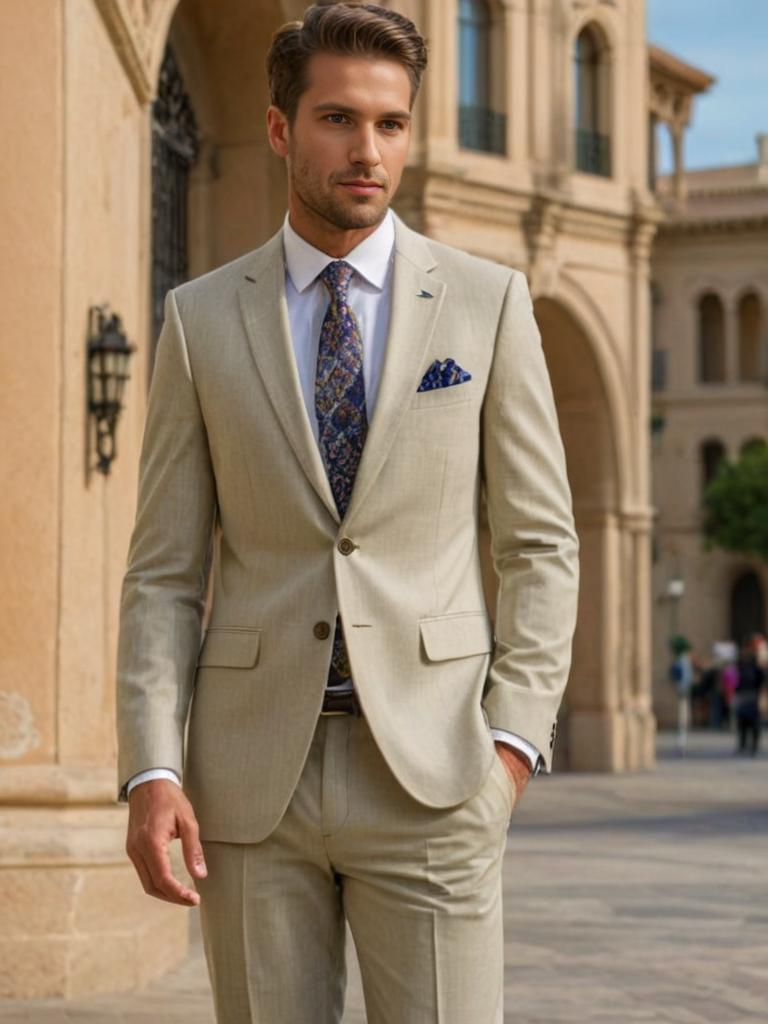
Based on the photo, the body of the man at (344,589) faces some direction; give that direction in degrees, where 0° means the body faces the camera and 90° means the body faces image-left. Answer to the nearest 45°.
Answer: approximately 0°

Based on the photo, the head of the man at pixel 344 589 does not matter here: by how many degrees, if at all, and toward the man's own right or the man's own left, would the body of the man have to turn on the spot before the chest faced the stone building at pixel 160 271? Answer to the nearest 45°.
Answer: approximately 180°

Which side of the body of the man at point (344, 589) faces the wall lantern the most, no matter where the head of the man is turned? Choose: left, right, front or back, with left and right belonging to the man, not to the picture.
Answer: back

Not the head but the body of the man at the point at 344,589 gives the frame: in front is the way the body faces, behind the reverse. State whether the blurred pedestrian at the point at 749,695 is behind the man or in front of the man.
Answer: behind
